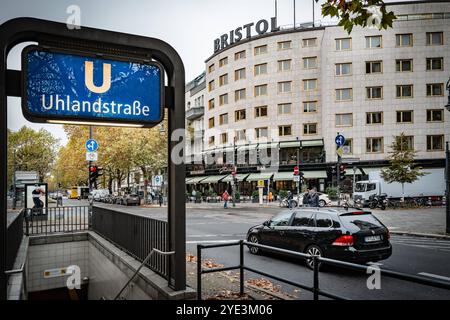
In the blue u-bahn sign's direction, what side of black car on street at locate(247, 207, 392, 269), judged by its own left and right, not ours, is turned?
left

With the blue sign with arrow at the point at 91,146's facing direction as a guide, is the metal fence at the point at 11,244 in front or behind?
in front

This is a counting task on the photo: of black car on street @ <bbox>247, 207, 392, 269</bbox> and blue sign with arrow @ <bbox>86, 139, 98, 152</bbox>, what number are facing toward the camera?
1

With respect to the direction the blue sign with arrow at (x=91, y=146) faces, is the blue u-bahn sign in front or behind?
in front

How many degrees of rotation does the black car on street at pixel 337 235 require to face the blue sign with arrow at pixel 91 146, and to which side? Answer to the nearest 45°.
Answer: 0° — it already faces it

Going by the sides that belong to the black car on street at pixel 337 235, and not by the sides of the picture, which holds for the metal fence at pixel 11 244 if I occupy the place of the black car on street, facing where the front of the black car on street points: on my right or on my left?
on my left

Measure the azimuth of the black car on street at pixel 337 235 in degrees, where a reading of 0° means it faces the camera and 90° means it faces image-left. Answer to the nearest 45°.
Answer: approximately 135°

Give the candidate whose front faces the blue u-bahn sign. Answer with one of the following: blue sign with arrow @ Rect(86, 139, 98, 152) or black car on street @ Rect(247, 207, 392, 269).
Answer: the blue sign with arrow

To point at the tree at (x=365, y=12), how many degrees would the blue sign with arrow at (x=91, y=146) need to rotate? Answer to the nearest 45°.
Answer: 0° — it already faces it

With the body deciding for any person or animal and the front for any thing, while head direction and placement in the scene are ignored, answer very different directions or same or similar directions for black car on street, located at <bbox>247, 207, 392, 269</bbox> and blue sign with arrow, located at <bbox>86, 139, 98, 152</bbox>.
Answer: very different directions

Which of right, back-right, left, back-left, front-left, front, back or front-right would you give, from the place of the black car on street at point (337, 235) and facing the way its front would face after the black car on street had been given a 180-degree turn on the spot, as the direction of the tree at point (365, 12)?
front-right
